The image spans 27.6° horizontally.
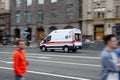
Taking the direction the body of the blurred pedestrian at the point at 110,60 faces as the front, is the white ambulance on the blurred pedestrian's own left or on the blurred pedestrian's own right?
on the blurred pedestrian's own left
